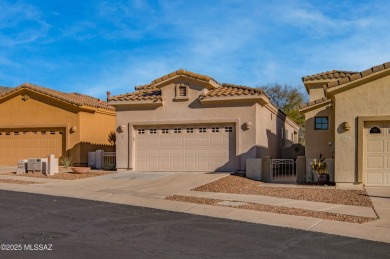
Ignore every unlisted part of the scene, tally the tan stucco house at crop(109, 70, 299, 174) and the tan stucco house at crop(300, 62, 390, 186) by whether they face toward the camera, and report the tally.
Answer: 2

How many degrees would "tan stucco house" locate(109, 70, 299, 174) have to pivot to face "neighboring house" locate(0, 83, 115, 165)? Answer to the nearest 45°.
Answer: approximately 135° to its right

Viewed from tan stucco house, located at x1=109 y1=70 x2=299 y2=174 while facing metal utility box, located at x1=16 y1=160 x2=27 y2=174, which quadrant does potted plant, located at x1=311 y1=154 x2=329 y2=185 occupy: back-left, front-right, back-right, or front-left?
back-left

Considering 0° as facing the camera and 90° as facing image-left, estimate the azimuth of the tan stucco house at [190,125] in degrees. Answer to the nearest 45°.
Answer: approximately 0°

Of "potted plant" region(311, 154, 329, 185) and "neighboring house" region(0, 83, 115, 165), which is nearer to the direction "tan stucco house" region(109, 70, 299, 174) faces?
the potted plant

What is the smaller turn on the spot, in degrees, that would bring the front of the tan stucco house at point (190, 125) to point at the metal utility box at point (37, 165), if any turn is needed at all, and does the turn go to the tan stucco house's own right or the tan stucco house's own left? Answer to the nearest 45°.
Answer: approximately 90° to the tan stucco house's own right
